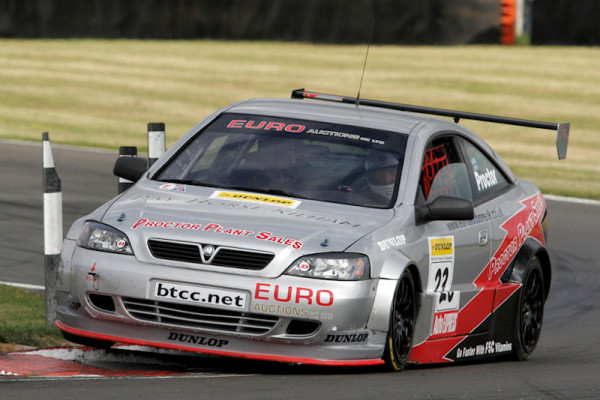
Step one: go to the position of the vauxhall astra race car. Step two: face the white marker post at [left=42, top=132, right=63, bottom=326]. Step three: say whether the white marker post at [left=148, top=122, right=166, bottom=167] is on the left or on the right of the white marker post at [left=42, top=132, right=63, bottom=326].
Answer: right

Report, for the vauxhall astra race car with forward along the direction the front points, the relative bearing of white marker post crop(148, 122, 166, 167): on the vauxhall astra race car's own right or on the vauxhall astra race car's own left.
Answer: on the vauxhall astra race car's own right

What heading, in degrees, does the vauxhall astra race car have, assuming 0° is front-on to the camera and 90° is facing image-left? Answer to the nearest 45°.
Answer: approximately 45°
